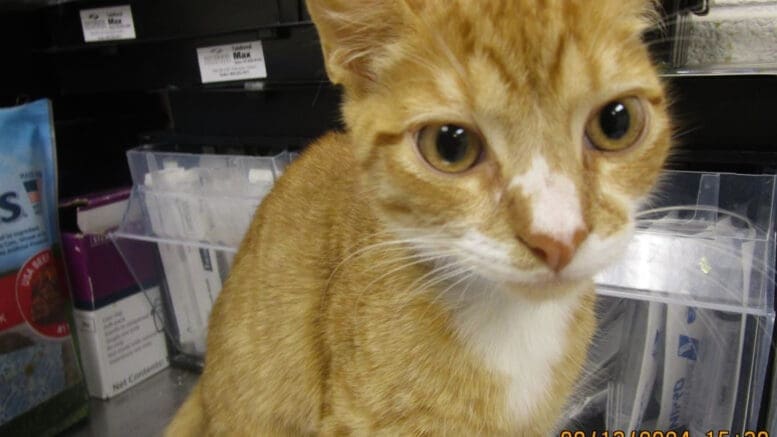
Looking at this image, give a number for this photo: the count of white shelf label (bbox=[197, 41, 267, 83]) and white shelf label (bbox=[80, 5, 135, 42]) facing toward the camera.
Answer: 2

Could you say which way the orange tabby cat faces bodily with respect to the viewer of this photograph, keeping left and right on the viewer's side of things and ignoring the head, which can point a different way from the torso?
facing the viewer and to the right of the viewer

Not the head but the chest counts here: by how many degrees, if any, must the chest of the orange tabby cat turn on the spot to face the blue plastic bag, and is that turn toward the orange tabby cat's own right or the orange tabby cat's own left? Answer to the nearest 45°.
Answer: approximately 180°

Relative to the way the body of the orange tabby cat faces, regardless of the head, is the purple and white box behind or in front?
behind

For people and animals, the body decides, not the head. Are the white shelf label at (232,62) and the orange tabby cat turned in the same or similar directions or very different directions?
same or similar directions

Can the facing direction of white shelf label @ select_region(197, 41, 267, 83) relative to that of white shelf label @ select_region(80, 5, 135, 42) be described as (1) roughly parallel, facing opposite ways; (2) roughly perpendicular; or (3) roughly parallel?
roughly parallel

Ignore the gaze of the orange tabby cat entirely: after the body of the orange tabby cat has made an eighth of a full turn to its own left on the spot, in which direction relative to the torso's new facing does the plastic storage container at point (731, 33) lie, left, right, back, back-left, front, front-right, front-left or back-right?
front-left

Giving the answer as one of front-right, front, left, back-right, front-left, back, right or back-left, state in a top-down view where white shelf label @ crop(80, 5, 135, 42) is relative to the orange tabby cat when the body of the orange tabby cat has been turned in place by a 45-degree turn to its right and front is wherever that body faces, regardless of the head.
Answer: back-right

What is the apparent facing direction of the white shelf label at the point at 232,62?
toward the camera
